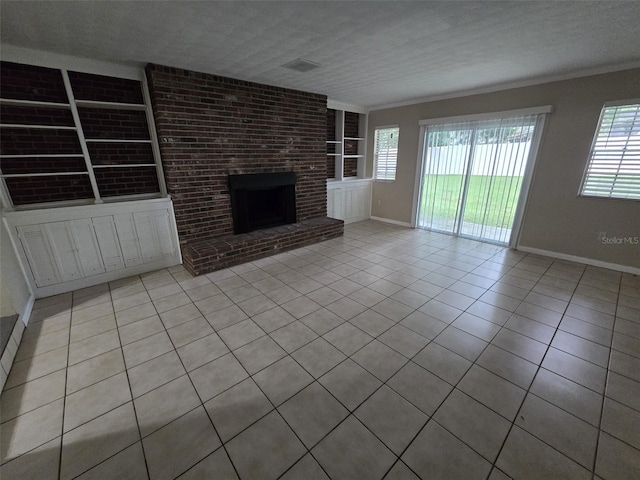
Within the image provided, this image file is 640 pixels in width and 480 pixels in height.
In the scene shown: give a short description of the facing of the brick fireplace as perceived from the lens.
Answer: facing the viewer and to the right of the viewer

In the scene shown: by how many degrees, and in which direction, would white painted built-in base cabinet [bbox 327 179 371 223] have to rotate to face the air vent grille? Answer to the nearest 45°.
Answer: approximately 45° to its right

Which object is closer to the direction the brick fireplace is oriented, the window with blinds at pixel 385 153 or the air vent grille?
the air vent grille

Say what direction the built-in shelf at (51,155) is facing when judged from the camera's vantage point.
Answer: facing the viewer

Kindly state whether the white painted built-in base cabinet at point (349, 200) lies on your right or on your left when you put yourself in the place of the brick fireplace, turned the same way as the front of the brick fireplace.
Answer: on your left

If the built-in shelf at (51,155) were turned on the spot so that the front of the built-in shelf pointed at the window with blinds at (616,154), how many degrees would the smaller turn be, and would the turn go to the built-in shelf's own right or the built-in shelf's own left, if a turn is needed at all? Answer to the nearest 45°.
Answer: approximately 45° to the built-in shelf's own left

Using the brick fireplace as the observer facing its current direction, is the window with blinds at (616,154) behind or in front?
in front

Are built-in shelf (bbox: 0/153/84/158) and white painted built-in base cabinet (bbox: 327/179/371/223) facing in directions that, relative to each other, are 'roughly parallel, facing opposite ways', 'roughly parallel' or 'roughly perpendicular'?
roughly parallel

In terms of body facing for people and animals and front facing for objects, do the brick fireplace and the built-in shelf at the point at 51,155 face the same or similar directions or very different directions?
same or similar directions

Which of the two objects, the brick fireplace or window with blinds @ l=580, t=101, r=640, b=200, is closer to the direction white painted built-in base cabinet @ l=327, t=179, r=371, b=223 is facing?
the window with blinds

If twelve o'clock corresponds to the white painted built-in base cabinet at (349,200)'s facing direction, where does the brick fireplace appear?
The brick fireplace is roughly at 3 o'clock from the white painted built-in base cabinet.

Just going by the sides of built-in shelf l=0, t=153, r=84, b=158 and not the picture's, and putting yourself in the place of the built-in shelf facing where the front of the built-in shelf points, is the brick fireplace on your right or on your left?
on your left

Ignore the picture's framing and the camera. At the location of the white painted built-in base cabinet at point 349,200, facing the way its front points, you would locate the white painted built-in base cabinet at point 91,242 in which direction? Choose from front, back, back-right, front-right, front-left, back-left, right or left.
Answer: right
